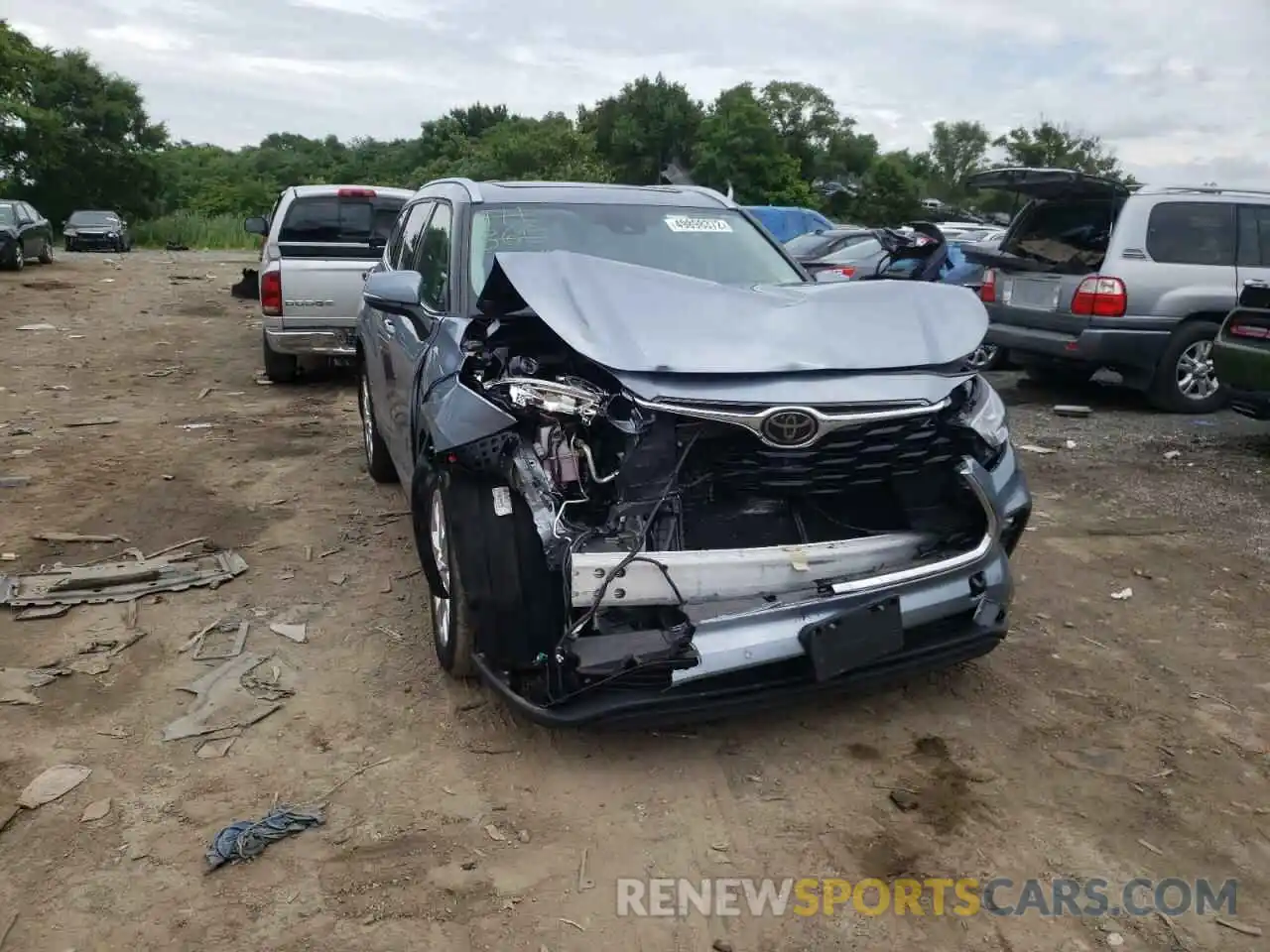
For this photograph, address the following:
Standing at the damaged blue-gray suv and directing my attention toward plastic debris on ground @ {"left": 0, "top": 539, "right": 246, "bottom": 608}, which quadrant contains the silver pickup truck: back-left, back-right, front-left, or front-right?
front-right

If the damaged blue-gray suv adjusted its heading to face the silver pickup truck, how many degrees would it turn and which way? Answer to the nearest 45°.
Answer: approximately 180°

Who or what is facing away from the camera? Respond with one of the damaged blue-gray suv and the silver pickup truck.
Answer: the silver pickup truck

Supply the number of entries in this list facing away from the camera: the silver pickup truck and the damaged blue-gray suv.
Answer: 1

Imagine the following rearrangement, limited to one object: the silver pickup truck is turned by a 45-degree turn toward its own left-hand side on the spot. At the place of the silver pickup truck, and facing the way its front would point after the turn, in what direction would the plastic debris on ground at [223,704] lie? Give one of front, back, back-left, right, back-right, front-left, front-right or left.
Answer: back-left

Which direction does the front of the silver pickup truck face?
away from the camera

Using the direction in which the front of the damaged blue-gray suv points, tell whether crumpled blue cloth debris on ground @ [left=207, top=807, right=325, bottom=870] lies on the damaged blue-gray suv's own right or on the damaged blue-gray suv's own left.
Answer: on the damaged blue-gray suv's own right

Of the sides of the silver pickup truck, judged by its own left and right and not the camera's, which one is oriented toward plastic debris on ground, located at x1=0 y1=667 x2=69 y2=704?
back

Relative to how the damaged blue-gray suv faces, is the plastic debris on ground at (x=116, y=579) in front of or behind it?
behind

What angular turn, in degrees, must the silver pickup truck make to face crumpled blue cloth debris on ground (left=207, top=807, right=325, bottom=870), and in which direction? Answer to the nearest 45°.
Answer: approximately 180°

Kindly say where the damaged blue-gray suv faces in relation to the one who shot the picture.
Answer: facing the viewer and to the right of the viewer

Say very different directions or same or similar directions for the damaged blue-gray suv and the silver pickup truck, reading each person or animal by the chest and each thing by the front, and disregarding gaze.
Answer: very different directions

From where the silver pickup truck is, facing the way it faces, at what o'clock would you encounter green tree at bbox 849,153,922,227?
The green tree is roughly at 1 o'clock from the silver pickup truck.
